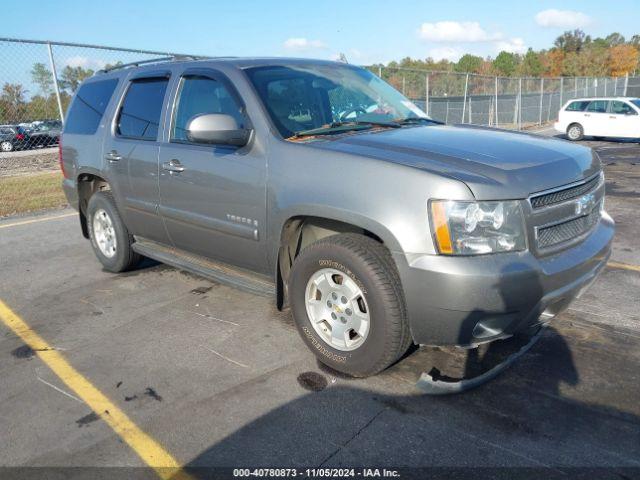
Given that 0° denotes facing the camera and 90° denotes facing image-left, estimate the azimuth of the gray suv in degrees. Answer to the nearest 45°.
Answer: approximately 315°

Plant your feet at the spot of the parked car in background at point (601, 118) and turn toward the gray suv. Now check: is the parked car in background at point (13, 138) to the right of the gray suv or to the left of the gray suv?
right

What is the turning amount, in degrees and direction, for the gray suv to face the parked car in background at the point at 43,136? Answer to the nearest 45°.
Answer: approximately 180°

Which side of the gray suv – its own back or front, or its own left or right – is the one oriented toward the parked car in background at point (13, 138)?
back

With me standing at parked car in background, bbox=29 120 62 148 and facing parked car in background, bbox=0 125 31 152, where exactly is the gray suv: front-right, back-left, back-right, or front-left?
back-left

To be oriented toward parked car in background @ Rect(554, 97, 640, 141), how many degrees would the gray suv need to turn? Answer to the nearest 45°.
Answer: approximately 90° to its left
